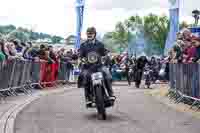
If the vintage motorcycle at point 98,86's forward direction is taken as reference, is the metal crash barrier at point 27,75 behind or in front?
behind

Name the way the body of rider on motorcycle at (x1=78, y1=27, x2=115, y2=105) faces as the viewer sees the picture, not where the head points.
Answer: toward the camera

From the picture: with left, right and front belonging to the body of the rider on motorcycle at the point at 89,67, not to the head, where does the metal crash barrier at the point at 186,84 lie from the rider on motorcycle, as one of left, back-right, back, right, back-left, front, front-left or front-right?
back-left

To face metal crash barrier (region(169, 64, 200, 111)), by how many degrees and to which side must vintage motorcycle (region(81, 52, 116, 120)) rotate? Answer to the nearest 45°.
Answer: approximately 135° to its left

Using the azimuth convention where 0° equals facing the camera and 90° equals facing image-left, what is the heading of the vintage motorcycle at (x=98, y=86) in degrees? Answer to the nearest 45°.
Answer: approximately 0°
